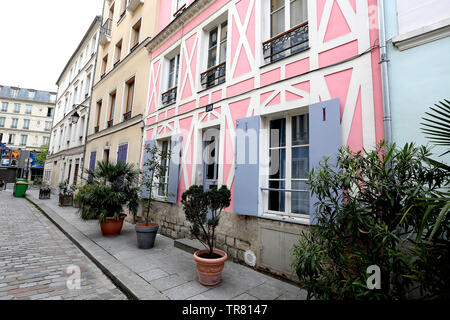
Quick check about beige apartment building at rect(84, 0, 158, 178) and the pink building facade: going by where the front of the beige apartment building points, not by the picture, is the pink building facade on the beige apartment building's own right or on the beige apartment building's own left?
on the beige apartment building's own left

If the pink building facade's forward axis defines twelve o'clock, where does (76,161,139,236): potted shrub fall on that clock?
The potted shrub is roughly at 2 o'clock from the pink building facade.

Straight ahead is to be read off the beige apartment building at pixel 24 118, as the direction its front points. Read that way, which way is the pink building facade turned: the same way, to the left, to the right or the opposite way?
to the right

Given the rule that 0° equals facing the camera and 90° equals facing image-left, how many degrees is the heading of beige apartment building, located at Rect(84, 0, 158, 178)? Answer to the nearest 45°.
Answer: approximately 45°

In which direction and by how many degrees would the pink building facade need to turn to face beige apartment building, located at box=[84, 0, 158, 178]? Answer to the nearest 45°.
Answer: approximately 90° to its right

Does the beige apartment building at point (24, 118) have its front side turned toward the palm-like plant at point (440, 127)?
yes

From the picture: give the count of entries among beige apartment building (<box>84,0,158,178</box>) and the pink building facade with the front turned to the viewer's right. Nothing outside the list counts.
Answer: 0

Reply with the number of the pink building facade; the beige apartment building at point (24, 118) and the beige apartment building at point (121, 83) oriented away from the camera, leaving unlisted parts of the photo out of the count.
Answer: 0

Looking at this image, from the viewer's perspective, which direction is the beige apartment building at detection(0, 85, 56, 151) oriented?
toward the camera

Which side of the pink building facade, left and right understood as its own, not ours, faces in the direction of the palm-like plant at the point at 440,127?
left

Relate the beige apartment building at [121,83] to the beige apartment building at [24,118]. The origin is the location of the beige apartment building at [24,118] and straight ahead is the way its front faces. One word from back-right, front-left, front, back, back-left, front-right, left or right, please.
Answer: front

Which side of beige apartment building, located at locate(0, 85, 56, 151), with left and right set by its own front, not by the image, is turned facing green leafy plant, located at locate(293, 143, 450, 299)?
front

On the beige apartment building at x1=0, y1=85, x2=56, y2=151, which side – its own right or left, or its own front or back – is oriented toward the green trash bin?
front

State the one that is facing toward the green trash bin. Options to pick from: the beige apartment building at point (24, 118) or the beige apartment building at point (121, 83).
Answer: the beige apartment building at point (24, 118)

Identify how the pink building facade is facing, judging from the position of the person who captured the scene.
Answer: facing the viewer and to the left of the viewer

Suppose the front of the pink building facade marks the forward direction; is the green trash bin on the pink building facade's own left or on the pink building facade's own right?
on the pink building facade's own right
